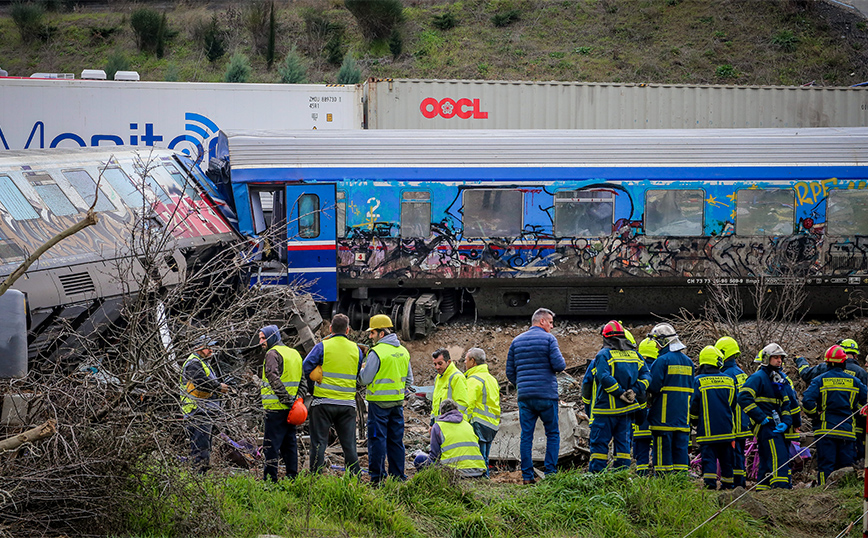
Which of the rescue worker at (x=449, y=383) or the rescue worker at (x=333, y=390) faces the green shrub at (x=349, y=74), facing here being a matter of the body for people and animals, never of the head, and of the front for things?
the rescue worker at (x=333, y=390)

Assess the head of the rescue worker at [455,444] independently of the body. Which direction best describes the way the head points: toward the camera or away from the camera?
away from the camera

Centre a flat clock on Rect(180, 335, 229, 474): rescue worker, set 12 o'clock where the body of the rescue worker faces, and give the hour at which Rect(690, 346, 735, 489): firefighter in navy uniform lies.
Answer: The firefighter in navy uniform is roughly at 12 o'clock from the rescue worker.

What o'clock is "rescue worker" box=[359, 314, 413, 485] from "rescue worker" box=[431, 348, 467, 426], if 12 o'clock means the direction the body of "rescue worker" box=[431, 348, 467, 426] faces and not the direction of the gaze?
"rescue worker" box=[359, 314, 413, 485] is roughly at 1 o'clock from "rescue worker" box=[431, 348, 467, 426].

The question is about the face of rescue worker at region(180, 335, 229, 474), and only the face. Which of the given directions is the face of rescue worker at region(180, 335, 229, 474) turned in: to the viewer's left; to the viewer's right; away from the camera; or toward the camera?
to the viewer's right

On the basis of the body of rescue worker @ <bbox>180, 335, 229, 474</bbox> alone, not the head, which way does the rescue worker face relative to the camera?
to the viewer's right

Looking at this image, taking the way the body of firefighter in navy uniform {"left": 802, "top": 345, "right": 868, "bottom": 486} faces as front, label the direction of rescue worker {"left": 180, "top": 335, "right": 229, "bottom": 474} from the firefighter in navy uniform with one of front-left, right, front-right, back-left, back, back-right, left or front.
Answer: back-left

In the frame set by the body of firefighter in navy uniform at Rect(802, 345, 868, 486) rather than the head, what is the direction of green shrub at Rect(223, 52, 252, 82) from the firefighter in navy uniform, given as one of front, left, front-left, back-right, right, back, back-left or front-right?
front-left

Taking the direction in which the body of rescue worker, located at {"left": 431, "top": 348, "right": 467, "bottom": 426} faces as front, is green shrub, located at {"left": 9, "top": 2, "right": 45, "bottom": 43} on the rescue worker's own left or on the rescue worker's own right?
on the rescue worker's own right

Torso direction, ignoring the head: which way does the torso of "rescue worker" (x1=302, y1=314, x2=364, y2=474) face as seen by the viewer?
away from the camera

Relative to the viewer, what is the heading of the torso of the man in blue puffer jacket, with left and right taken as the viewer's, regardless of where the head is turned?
facing away from the viewer and to the right of the viewer

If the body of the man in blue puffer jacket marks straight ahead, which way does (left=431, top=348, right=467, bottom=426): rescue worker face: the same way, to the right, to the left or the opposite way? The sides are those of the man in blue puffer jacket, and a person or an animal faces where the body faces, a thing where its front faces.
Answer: the opposite way

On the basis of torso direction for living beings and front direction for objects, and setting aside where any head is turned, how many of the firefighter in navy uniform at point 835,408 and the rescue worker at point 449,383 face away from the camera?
1

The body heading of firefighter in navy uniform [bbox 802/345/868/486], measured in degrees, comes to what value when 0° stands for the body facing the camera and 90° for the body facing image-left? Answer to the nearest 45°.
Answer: approximately 180°
